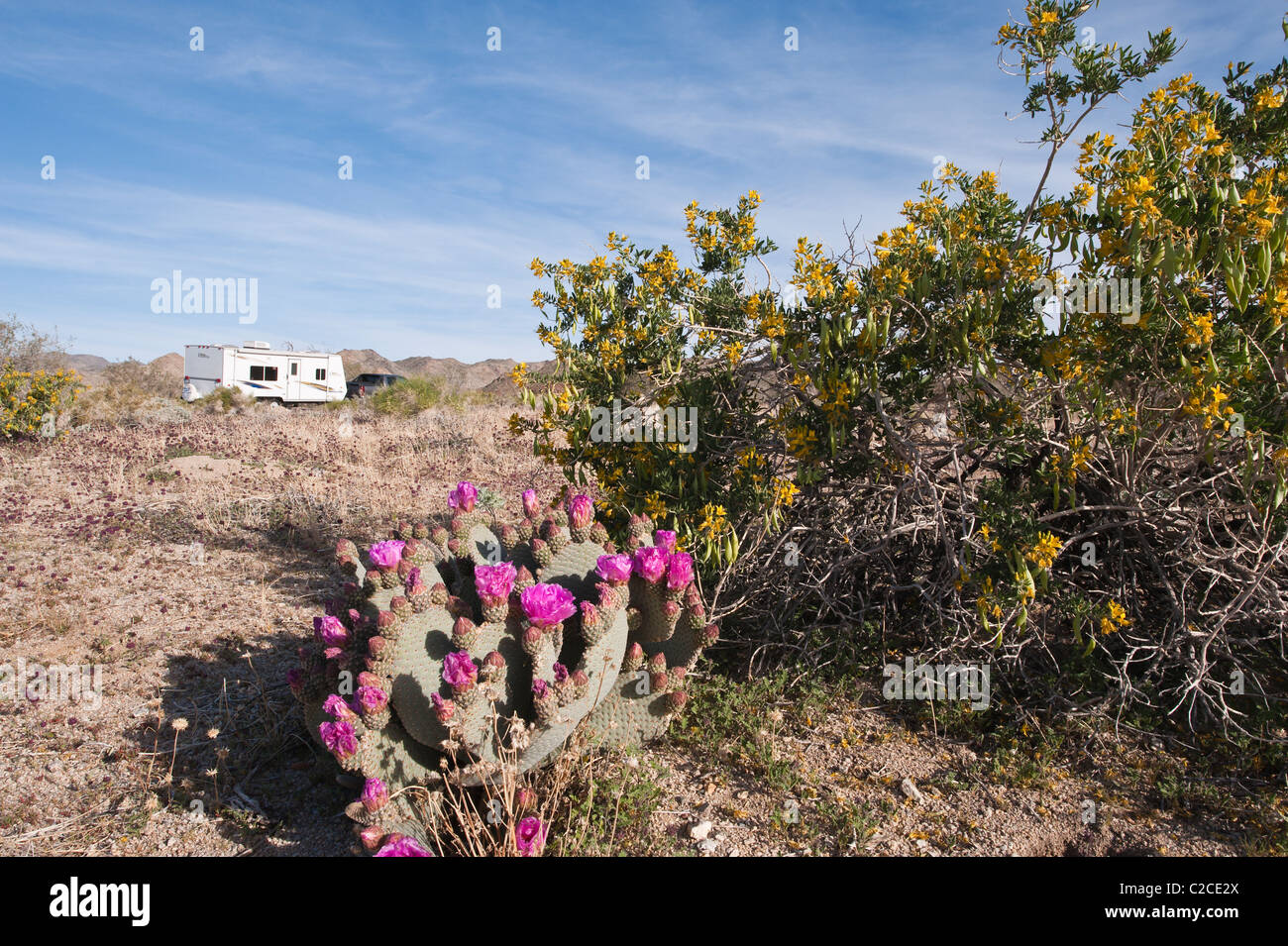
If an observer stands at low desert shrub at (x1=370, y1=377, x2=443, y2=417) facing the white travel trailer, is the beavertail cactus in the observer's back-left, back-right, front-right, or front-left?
back-left

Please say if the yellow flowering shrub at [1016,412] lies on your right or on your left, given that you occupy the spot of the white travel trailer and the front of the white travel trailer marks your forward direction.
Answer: on your right

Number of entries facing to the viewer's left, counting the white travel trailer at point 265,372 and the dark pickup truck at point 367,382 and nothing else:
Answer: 0

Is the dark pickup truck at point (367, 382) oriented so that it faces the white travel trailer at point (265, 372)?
no

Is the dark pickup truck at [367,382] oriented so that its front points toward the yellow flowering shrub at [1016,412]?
no

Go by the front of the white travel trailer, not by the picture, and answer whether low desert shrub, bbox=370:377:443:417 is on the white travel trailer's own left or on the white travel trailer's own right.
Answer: on the white travel trailer's own right

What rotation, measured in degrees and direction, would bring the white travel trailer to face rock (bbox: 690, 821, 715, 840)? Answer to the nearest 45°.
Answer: approximately 135° to its right

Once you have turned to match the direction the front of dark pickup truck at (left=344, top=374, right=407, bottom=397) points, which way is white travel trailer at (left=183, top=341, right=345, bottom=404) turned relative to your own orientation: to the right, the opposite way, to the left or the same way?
the same way

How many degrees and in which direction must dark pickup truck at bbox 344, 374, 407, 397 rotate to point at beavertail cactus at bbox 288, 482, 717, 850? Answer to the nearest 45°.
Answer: approximately 135° to its right

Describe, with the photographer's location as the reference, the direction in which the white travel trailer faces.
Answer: facing away from the viewer and to the right of the viewer

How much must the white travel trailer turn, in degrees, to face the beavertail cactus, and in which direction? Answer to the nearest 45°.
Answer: approximately 135° to its right

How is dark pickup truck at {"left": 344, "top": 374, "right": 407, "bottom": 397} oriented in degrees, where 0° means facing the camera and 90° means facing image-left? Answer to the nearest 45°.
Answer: approximately 225°
